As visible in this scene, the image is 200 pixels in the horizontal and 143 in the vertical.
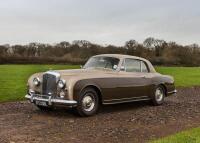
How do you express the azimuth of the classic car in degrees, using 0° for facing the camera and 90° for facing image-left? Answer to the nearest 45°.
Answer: approximately 45°
